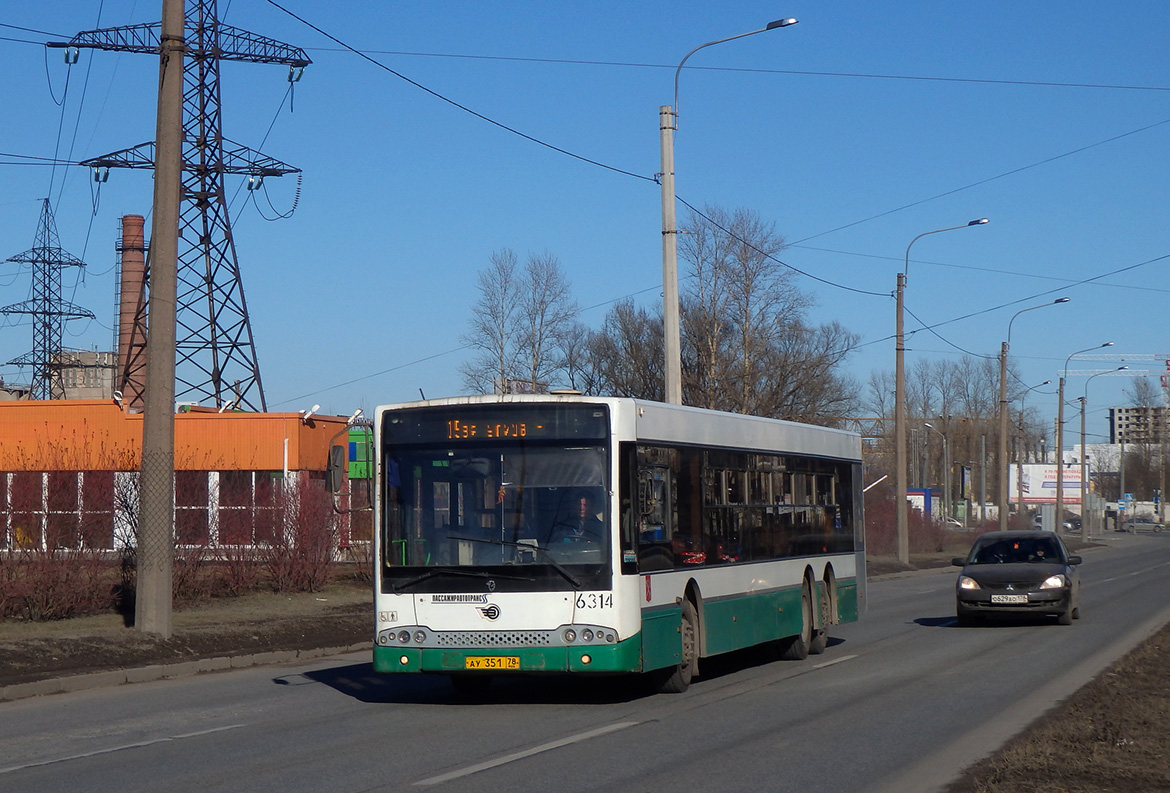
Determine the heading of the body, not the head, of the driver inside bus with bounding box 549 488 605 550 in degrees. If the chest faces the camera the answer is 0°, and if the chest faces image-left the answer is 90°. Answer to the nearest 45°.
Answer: approximately 0°

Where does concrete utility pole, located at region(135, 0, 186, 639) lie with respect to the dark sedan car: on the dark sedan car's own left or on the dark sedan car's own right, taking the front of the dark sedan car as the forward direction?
on the dark sedan car's own right

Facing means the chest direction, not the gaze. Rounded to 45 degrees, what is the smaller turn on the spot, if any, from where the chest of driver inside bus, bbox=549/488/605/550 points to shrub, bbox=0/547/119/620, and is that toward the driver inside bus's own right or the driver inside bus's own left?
approximately 135° to the driver inside bus's own right

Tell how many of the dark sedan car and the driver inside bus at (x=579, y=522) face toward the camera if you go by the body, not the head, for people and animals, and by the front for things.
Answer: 2

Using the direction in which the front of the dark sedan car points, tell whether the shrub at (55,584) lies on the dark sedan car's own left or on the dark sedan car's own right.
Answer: on the dark sedan car's own right

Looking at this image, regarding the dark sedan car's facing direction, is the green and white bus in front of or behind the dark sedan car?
in front

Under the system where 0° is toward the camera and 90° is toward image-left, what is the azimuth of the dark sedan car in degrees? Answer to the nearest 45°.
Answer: approximately 0°
